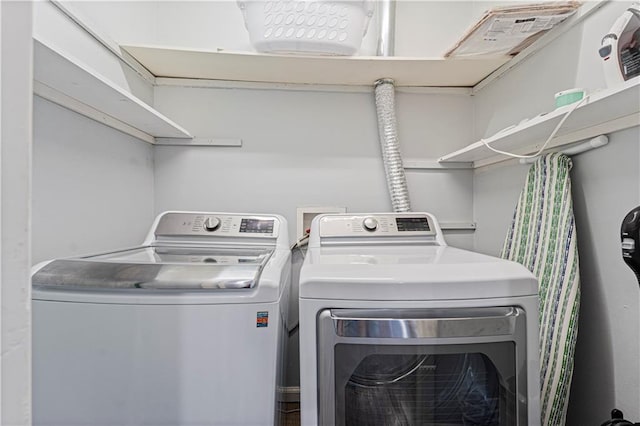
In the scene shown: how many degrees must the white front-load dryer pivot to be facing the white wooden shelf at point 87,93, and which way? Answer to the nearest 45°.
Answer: approximately 90° to its right

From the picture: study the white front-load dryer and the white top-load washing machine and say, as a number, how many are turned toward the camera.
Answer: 2

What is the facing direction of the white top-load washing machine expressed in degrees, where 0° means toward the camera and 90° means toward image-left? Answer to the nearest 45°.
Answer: approximately 0°

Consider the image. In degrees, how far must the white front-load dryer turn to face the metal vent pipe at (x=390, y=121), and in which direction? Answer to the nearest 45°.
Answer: approximately 180°

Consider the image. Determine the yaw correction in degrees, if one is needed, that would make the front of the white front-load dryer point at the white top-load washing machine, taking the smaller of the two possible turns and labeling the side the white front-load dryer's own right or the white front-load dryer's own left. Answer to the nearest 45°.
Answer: approximately 90° to the white front-load dryer's own right

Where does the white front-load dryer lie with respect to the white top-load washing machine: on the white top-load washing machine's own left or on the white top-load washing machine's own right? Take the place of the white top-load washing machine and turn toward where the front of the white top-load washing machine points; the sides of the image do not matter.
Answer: on the white top-load washing machine's own left

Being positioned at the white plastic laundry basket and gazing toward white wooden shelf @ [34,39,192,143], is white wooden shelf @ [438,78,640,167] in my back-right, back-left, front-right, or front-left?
back-left

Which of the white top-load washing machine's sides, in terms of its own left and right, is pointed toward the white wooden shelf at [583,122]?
left

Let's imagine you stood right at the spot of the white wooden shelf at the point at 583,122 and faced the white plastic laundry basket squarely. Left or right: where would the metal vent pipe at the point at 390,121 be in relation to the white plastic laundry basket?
right

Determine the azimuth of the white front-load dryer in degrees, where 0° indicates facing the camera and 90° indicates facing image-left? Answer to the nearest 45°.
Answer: approximately 0°
